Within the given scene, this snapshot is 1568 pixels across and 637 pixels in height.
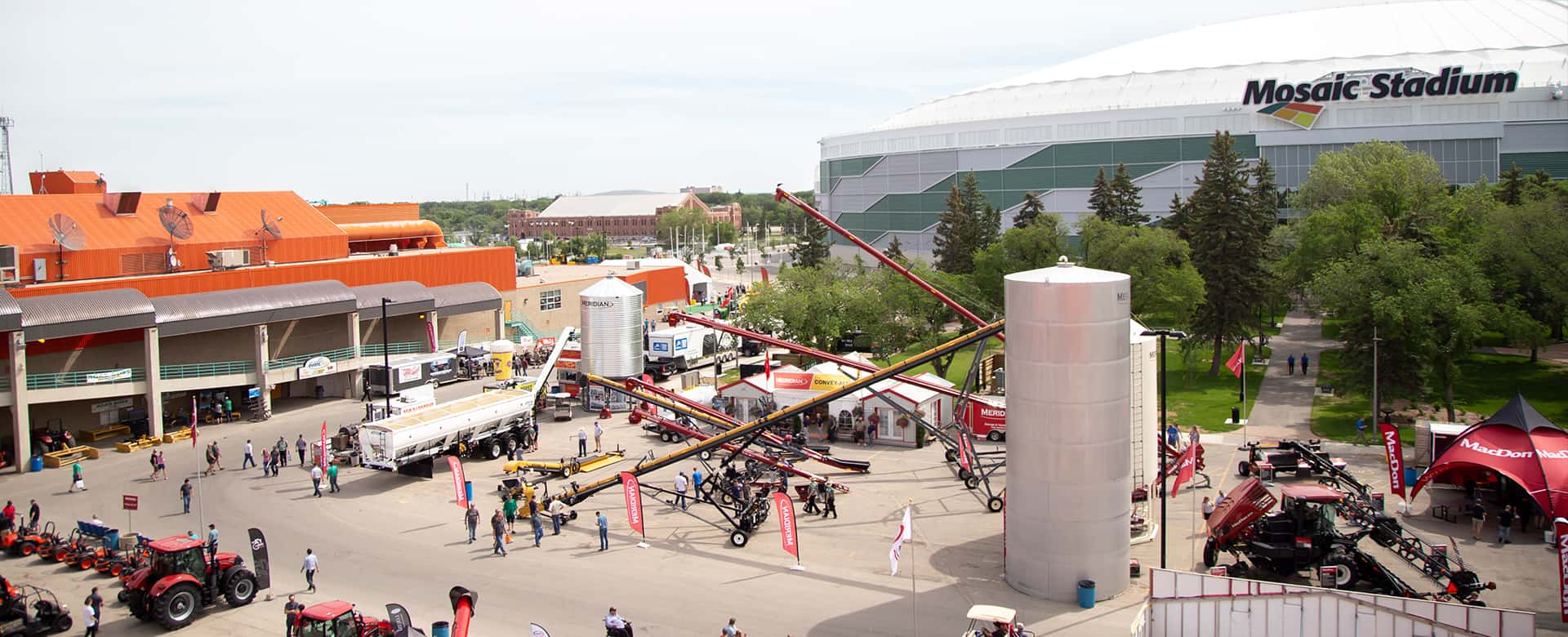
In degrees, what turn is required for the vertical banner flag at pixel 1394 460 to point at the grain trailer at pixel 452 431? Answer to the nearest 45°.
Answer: approximately 90° to its right

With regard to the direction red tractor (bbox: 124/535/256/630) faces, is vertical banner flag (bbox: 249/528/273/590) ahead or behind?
ahead

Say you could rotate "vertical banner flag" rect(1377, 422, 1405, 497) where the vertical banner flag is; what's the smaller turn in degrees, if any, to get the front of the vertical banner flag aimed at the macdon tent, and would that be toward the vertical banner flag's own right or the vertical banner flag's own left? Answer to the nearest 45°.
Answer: approximately 90° to the vertical banner flag's own left

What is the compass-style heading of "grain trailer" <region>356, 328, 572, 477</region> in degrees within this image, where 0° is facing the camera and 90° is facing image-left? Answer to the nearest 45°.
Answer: approximately 45°
